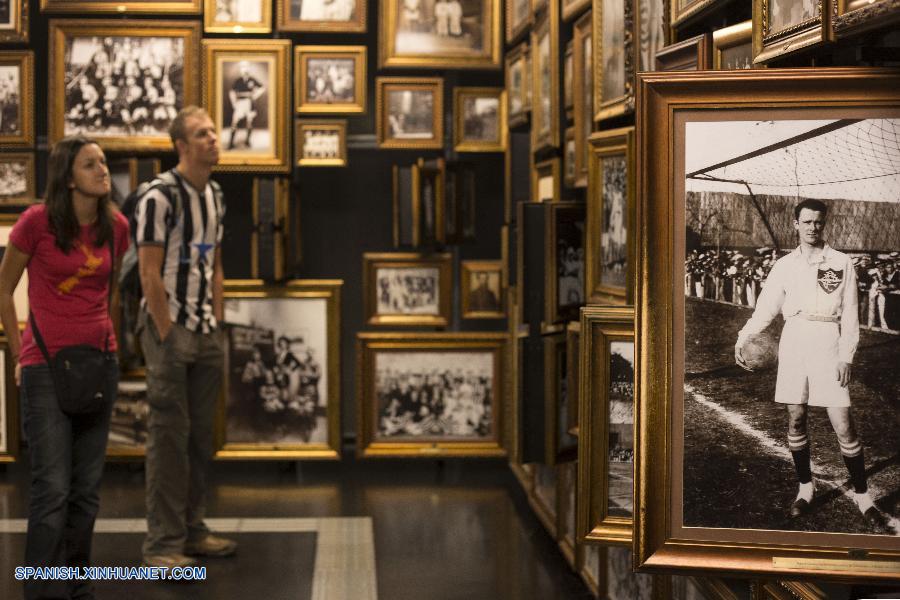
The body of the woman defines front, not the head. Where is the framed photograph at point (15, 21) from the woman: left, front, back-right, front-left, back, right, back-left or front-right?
back-left

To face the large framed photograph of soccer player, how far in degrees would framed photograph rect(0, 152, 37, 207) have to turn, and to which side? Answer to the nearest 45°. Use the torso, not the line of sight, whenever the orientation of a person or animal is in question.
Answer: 0° — it already faces it

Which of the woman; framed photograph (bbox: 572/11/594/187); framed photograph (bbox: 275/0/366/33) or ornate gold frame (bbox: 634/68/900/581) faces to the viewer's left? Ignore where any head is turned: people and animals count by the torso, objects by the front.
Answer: framed photograph (bbox: 572/11/594/187)

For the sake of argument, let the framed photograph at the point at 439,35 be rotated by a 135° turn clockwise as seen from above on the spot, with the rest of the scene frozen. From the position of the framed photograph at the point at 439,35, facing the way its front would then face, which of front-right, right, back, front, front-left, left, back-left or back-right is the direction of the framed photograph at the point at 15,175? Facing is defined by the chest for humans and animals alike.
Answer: front-left

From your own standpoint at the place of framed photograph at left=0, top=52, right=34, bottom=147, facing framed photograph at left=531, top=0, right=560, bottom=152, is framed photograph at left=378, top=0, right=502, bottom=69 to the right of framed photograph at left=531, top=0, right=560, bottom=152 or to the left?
left

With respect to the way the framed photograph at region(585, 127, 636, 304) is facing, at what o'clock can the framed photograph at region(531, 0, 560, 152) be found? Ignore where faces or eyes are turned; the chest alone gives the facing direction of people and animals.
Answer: the framed photograph at region(531, 0, 560, 152) is roughly at 4 o'clock from the framed photograph at region(585, 127, 636, 304).

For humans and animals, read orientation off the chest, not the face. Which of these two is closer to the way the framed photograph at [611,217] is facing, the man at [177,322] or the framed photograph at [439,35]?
the man

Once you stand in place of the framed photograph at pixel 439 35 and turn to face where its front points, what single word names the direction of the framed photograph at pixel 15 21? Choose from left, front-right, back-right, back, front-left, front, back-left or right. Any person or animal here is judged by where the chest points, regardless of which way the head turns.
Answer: right

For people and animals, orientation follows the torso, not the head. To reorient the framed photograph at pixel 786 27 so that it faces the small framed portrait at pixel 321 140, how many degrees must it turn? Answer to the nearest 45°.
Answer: approximately 90° to its right
